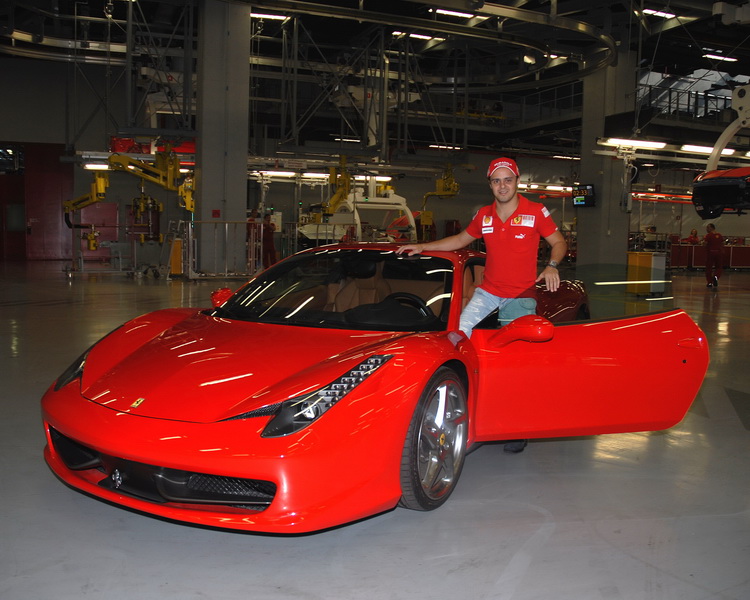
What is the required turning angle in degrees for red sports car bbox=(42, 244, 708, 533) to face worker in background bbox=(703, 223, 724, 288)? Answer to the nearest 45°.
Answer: approximately 180°

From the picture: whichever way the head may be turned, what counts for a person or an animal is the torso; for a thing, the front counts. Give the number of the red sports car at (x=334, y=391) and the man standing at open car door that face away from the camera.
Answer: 0

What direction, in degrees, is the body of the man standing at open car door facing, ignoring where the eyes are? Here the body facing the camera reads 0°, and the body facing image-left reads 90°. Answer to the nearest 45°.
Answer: approximately 0°

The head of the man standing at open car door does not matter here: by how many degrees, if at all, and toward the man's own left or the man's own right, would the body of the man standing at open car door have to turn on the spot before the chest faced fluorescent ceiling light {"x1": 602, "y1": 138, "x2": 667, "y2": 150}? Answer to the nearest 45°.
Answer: approximately 180°

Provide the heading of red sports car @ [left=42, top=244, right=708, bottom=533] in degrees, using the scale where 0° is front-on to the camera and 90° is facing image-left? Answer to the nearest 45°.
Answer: approximately 45°

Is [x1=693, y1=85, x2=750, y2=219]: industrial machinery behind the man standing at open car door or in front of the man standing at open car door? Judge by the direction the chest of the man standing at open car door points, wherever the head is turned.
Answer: behind

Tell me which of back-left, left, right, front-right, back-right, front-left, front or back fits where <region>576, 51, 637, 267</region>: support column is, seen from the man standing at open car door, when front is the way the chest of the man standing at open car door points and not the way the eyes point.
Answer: back
